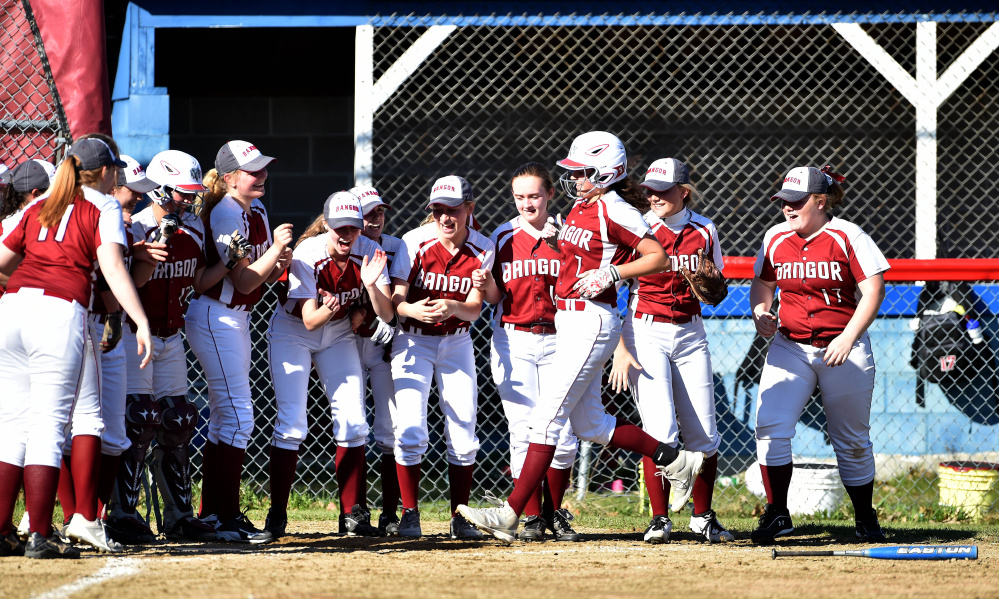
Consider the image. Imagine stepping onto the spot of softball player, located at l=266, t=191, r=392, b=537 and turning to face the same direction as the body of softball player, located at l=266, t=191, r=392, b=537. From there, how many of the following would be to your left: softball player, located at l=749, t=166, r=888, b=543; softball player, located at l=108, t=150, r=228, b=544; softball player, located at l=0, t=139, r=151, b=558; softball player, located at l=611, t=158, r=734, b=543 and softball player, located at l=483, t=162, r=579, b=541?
3

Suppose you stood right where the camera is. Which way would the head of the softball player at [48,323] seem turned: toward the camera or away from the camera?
away from the camera

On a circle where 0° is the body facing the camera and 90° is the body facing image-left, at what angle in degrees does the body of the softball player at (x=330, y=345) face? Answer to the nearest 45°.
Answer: approximately 0°

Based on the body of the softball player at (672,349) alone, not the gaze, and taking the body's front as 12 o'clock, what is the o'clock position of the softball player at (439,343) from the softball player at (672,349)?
the softball player at (439,343) is roughly at 3 o'clock from the softball player at (672,349).

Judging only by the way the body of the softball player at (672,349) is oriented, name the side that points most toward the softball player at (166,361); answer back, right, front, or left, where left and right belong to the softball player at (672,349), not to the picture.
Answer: right

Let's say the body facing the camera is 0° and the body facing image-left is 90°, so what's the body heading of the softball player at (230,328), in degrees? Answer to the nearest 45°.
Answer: approximately 270°

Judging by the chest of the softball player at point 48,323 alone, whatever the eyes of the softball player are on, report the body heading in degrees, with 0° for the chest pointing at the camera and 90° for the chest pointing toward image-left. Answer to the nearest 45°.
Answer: approximately 225°

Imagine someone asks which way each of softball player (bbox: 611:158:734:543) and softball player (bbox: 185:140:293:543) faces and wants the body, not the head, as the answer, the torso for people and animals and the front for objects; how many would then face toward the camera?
1

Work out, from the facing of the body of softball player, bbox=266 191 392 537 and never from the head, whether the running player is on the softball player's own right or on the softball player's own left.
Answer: on the softball player's own left
